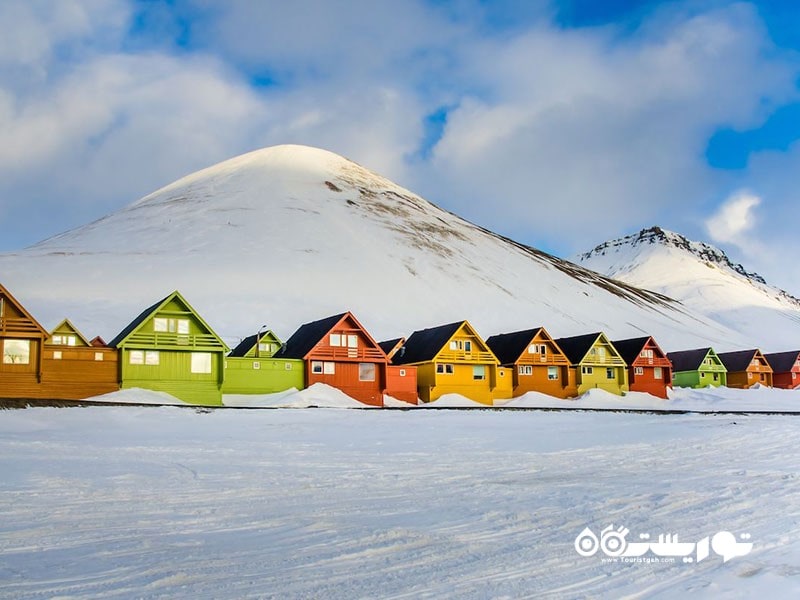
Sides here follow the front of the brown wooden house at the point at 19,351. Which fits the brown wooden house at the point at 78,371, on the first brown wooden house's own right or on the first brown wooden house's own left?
on the first brown wooden house's own left

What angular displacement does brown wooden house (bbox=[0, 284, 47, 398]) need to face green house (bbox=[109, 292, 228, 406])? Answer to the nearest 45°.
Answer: approximately 90° to its left

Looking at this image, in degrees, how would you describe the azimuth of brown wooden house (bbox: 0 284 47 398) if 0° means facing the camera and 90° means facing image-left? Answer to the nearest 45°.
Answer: approximately 0°

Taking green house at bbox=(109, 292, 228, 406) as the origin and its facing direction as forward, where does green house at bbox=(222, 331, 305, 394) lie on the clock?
green house at bbox=(222, 331, 305, 394) is roughly at 8 o'clock from green house at bbox=(109, 292, 228, 406).

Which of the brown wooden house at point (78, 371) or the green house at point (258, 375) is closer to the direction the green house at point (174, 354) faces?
the brown wooden house

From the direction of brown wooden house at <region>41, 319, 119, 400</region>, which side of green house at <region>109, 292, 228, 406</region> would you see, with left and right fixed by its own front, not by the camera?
right

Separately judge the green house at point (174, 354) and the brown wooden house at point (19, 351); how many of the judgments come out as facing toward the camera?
2

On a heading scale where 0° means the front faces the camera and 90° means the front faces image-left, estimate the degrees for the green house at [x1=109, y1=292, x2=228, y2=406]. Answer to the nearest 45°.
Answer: approximately 0°

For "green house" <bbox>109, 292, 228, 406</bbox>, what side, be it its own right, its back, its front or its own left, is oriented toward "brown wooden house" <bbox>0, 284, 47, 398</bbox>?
right
